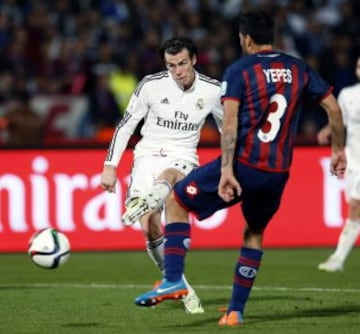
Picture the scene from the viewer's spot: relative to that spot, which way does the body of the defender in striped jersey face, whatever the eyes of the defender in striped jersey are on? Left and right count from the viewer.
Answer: facing away from the viewer and to the left of the viewer

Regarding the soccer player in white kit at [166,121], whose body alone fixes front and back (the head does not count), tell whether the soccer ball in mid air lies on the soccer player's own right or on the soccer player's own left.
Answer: on the soccer player's own right

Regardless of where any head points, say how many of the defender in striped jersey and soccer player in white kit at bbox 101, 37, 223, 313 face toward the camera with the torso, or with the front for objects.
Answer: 1
